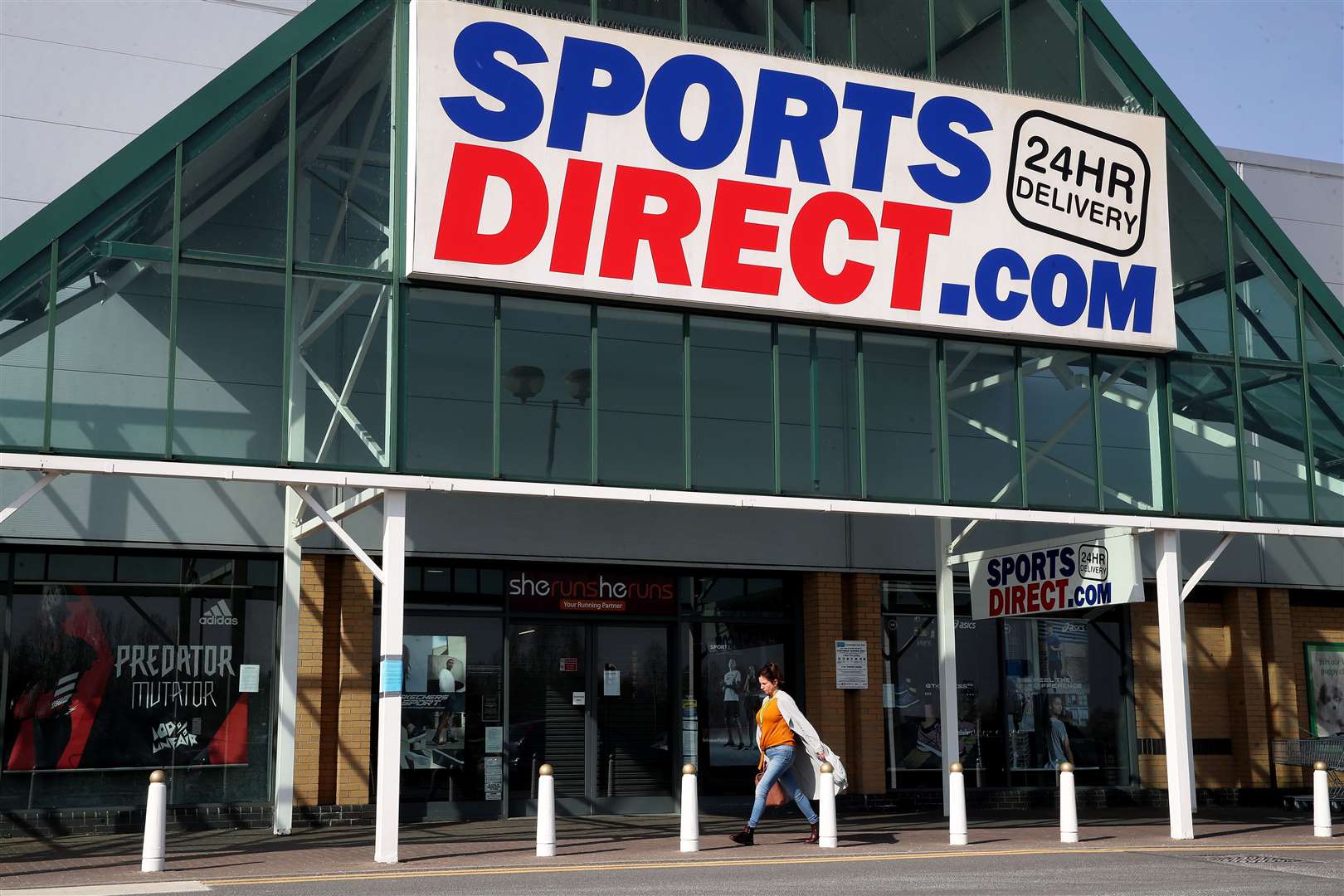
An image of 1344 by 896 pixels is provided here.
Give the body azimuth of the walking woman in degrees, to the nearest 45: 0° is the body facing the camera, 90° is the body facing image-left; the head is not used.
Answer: approximately 90°

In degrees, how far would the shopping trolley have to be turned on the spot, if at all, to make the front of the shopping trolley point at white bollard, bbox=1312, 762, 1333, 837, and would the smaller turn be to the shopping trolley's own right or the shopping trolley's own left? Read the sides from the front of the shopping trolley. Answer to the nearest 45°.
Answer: approximately 90° to the shopping trolley's own left

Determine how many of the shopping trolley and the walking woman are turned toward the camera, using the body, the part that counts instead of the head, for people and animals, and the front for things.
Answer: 0

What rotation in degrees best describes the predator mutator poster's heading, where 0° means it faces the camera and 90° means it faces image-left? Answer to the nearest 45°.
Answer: approximately 0°

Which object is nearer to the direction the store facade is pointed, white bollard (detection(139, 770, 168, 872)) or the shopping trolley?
the white bollard

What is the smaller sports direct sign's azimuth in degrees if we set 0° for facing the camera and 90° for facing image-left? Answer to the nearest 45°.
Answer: approximately 45°

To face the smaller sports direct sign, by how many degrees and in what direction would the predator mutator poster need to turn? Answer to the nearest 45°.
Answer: approximately 90° to its left

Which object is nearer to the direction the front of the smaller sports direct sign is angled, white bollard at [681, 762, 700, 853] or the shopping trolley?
the white bollard

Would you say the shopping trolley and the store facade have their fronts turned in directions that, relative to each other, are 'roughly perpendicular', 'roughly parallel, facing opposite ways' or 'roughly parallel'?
roughly perpendicular

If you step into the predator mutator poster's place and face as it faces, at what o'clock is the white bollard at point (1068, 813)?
The white bollard is roughly at 10 o'clock from the predator mutator poster.

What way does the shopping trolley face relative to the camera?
to the viewer's left
